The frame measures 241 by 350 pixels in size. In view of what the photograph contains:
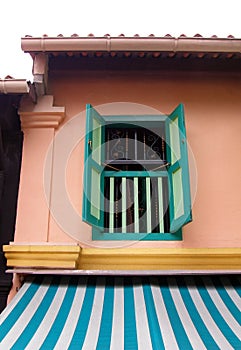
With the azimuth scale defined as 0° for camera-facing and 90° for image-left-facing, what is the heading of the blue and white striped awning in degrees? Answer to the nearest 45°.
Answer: approximately 0°
